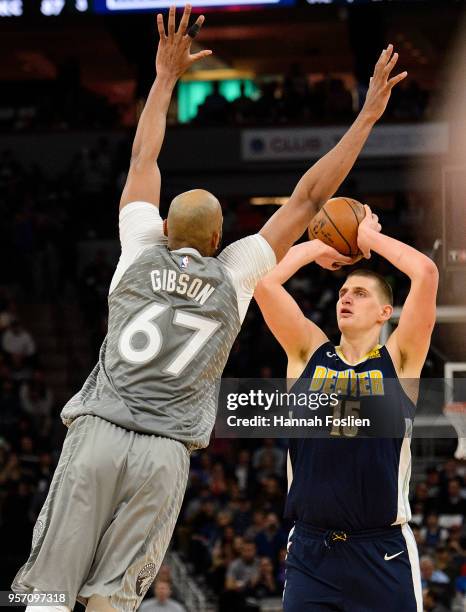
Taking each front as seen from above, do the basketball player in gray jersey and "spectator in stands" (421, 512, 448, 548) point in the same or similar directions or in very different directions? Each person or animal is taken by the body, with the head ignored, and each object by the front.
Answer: very different directions

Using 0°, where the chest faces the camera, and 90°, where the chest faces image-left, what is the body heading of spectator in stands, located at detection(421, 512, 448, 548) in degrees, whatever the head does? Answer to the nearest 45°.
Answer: approximately 0°

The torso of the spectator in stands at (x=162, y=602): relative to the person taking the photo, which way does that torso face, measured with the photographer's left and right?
facing the viewer

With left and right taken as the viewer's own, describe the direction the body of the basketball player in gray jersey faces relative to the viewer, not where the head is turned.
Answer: facing away from the viewer

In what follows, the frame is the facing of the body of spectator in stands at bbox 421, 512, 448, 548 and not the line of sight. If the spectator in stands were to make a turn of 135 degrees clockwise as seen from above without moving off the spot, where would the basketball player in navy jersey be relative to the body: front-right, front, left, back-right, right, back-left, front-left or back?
back-left

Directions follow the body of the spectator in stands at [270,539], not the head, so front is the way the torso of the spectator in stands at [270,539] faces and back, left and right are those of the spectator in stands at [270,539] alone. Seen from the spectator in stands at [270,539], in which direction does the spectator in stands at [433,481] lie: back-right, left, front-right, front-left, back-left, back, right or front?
left

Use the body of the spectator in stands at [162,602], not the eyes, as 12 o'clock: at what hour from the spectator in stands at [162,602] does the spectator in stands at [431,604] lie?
the spectator in stands at [431,604] is roughly at 9 o'clock from the spectator in stands at [162,602].

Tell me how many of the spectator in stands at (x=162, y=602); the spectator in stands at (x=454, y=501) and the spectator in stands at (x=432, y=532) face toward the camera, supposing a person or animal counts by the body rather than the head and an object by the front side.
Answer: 3

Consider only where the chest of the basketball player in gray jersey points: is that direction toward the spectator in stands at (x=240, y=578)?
yes

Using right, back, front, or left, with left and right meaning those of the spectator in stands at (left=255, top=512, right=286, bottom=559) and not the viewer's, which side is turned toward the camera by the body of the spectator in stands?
front
